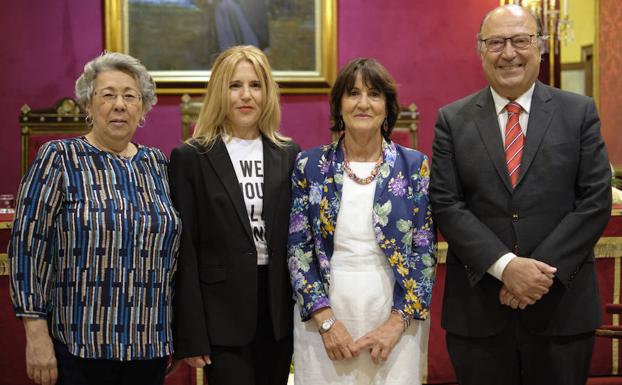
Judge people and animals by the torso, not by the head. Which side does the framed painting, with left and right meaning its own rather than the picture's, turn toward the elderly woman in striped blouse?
front

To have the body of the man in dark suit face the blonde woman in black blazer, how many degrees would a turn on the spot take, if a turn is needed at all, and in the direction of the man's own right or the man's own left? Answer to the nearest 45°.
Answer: approximately 90° to the man's own right

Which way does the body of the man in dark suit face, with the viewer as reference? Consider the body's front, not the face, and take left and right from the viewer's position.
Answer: facing the viewer

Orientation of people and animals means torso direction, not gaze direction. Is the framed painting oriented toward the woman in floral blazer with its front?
yes

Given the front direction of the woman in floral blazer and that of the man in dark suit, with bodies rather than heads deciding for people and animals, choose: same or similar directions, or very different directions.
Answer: same or similar directions

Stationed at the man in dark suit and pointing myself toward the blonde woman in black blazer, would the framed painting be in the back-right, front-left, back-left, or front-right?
front-right

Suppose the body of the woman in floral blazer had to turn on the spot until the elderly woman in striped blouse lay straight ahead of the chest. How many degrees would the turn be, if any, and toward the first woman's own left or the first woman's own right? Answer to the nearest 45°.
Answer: approximately 90° to the first woman's own right

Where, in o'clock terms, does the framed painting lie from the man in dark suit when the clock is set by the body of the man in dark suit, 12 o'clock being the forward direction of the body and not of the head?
The framed painting is roughly at 5 o'clock from the man in dark suit.

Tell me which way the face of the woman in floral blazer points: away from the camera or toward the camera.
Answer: toward the camera

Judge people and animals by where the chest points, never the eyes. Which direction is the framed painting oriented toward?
toward the camera

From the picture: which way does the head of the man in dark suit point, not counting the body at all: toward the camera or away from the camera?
toward the camera

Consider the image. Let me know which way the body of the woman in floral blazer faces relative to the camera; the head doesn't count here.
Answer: toward the camera

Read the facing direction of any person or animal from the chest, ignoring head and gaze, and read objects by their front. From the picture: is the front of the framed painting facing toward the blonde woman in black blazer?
yes

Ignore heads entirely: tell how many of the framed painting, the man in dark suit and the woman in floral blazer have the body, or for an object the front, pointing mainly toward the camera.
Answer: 3

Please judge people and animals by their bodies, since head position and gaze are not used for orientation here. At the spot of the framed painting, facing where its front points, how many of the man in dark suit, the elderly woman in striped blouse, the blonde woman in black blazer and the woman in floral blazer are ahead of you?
4
